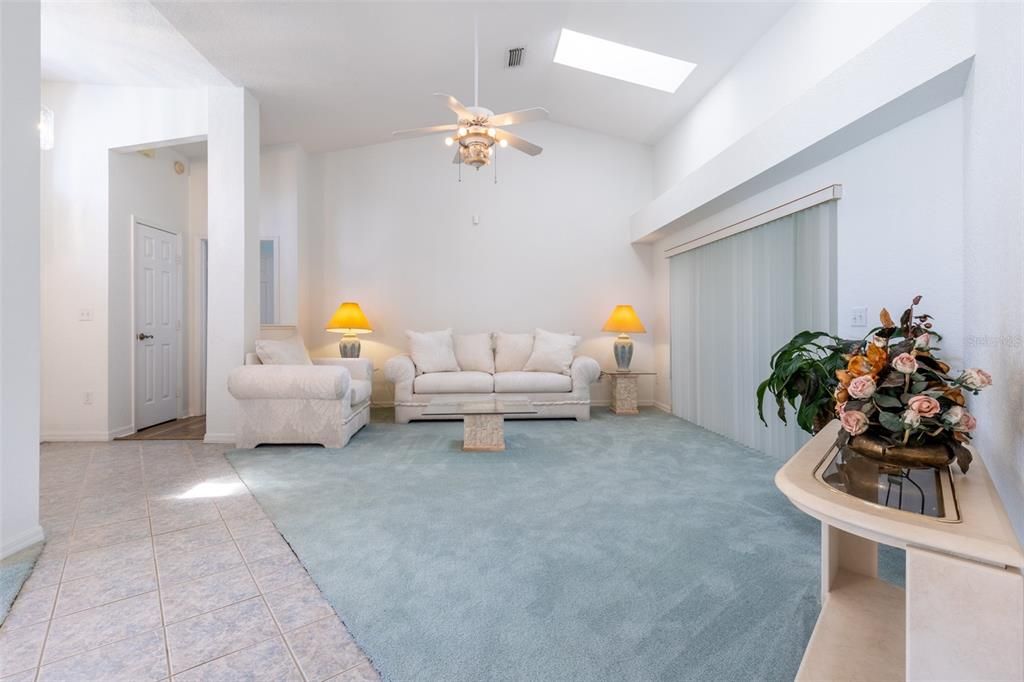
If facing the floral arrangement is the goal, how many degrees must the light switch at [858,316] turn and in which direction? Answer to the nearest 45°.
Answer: approximately 45° to its left

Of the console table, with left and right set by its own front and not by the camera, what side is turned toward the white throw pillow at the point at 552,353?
right

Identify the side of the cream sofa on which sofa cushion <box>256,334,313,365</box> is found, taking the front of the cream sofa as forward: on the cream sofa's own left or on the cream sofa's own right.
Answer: on the cream sofa's own right

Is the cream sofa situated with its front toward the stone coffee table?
yes

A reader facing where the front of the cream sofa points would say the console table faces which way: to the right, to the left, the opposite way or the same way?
to the right

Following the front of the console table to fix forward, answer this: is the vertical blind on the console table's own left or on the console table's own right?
on the console table's own right

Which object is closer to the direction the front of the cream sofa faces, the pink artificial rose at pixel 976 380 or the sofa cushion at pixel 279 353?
the pink artificial rose

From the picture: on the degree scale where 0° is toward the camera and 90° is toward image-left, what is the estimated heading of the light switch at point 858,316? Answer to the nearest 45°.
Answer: approximately 45°

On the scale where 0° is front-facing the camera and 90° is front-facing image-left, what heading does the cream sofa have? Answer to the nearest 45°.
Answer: approximately 0°
